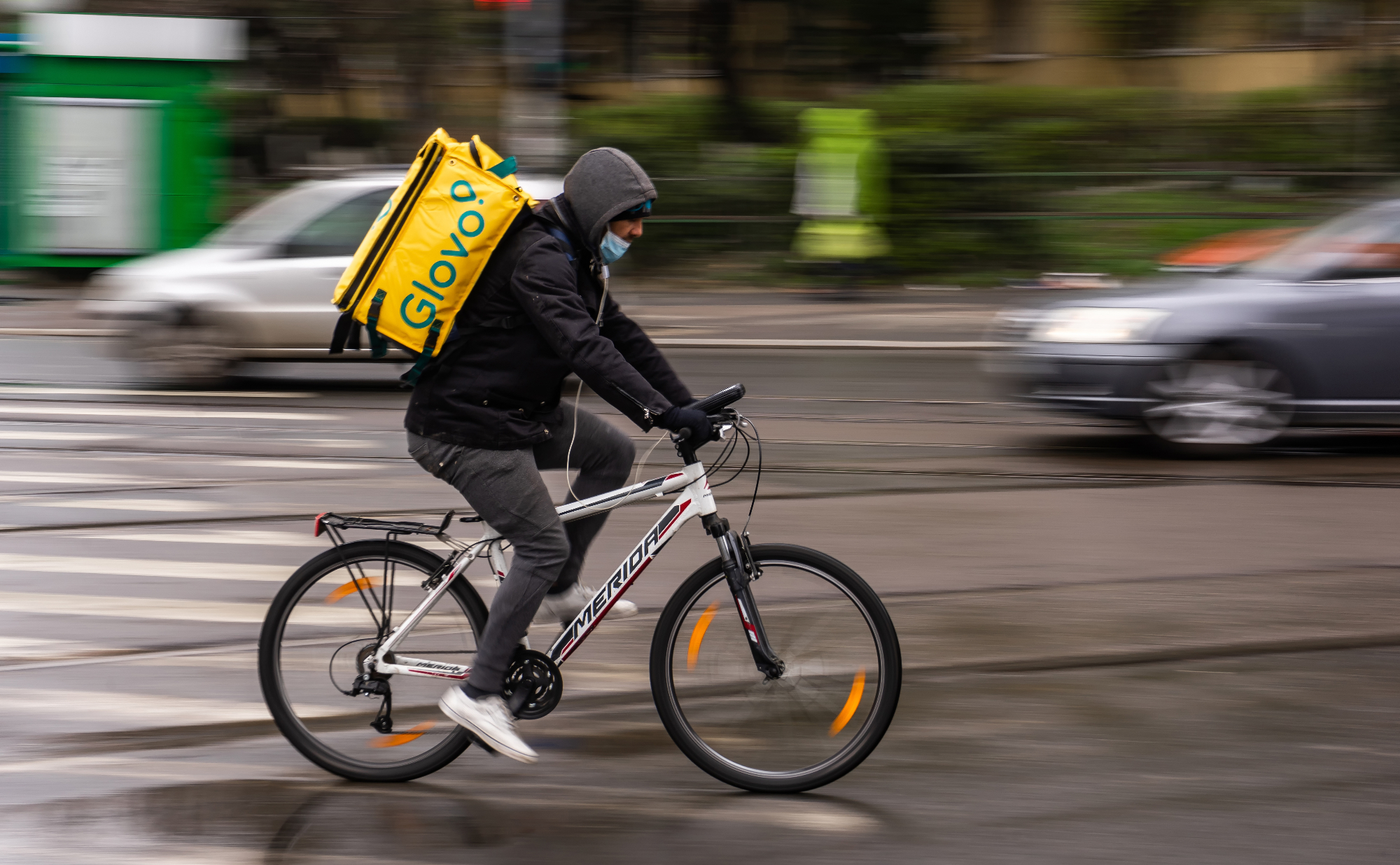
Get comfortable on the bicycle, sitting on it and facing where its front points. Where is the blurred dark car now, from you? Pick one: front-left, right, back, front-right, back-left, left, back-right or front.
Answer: front-left

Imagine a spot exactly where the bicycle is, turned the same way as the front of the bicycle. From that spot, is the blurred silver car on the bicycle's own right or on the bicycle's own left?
on the bicycle's own left

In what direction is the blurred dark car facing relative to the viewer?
to the viewer's left

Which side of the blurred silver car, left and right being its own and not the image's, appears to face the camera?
left

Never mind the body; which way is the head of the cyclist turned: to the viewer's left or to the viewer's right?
to the viewer's right

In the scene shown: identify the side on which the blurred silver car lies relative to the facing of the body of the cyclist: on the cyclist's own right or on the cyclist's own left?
on the cyclist's own left

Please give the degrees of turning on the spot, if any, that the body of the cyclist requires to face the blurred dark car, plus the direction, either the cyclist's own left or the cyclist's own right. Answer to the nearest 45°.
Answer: approximately 45° to the cyclist's own left

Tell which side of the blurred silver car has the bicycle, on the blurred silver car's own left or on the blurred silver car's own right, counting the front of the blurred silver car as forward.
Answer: on the blurred silver car's own left

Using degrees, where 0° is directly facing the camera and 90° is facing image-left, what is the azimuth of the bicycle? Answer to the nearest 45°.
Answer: approximately 270°

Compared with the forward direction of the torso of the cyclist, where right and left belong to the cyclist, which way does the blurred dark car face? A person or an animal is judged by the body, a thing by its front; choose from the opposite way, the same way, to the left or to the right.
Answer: the opposite way

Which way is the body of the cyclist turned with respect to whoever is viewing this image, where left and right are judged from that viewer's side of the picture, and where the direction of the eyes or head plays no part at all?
facing to the right of the viewer

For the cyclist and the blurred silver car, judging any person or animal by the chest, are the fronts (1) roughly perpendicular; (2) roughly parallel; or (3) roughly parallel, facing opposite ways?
roughly parallel, facing opposite ways
